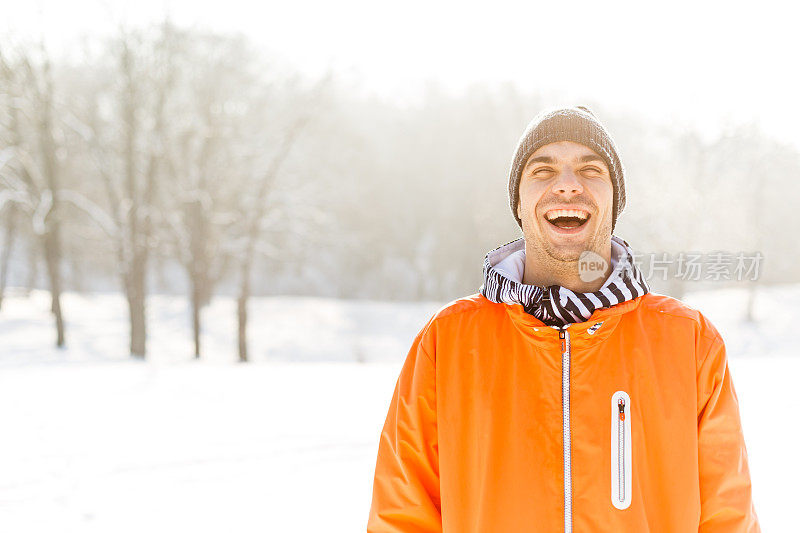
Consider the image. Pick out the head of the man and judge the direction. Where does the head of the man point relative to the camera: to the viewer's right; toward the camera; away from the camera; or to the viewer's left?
toward the camera

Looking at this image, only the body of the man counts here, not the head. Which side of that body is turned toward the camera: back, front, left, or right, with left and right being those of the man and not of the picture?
front
